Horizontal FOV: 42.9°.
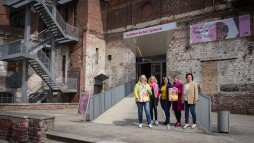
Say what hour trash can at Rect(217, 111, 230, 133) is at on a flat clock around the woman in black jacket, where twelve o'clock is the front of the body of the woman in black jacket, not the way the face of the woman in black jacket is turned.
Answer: The trash can is roughly at 10 o'clock from the woman in black jacket.

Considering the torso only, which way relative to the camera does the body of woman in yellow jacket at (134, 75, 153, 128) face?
toward the camera

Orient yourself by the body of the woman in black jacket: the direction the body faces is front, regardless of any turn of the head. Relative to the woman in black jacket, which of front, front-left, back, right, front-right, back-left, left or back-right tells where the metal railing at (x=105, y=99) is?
back-right

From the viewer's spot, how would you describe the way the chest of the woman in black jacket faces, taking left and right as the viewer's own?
facing the viewer

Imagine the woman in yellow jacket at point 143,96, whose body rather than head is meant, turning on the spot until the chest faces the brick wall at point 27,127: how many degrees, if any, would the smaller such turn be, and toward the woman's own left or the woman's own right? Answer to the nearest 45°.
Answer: approximately 45° to the woman's own right

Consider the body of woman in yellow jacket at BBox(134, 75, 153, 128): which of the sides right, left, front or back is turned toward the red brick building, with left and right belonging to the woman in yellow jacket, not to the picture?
back

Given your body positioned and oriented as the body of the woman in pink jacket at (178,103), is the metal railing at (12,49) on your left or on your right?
on your right

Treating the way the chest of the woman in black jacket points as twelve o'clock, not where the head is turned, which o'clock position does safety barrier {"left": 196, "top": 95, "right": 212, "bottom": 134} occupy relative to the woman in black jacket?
The safety barrier is roughly at 10 o'clock from the woman in black jacket.

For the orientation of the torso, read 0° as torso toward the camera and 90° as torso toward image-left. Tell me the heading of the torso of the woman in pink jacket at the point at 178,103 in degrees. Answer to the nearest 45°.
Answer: approximately 45°

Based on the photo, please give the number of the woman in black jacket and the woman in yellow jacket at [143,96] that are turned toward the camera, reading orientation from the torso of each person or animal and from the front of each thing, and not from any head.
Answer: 2

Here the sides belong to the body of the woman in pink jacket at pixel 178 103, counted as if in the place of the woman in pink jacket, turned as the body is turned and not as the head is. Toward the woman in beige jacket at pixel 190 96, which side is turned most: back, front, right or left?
left

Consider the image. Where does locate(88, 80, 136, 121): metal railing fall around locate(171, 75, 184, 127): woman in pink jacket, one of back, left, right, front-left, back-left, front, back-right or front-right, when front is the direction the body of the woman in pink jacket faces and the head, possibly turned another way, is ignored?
right
